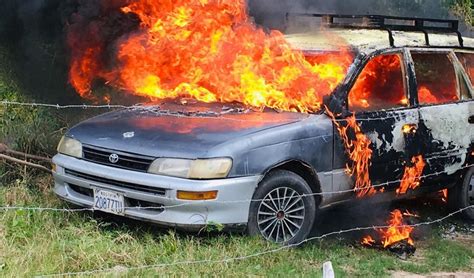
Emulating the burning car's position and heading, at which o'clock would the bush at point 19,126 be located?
The bush is roughly at 3 o'clock from the burning car.

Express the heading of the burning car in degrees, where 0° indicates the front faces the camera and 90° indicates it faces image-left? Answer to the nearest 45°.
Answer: approximately 45°

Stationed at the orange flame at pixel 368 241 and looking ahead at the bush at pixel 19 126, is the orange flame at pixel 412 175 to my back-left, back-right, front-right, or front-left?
back-right

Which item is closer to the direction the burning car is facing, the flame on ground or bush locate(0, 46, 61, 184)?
the bush
